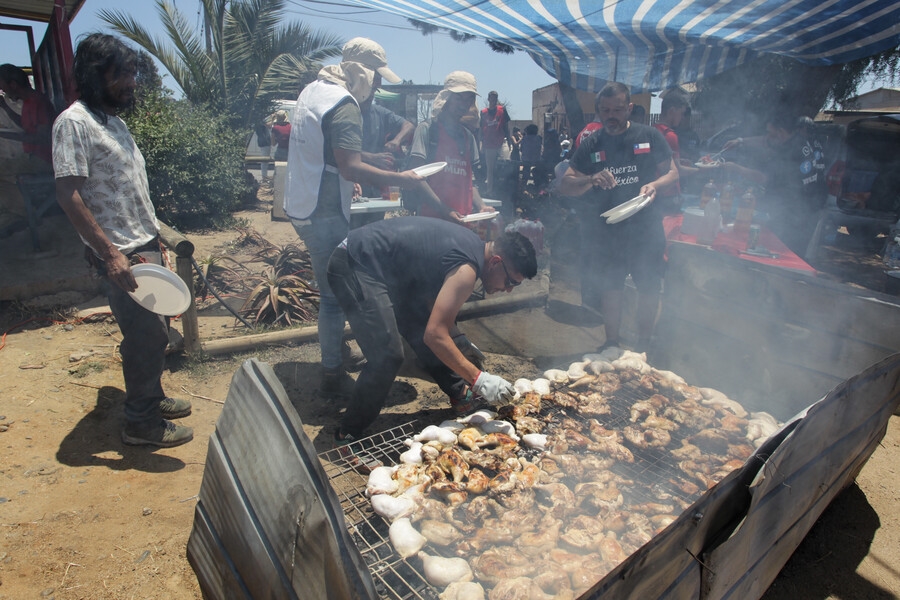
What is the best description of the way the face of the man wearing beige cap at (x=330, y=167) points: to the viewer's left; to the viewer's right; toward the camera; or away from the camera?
to the viewer's right

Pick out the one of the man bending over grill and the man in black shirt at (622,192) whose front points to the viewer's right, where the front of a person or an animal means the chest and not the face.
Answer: the man bending over grill

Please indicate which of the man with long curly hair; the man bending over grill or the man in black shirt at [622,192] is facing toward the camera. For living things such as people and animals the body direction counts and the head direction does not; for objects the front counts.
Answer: the man in black shirt

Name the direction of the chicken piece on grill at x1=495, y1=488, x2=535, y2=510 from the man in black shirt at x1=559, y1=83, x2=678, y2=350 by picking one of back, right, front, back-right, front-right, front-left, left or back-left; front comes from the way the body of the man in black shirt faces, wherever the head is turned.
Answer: front

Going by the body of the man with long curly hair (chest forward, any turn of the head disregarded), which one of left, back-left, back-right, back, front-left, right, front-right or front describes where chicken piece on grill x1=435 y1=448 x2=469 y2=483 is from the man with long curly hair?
front-right

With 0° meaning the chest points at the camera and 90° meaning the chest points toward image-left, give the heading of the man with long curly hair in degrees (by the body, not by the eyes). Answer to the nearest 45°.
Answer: approximately 270°

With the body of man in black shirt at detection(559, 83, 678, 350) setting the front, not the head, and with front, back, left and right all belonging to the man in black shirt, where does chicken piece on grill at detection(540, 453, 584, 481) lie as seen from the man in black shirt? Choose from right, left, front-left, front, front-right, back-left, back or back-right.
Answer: front

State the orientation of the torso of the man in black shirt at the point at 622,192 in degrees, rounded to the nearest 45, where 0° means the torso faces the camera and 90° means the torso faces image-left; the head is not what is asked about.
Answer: approximately 0°

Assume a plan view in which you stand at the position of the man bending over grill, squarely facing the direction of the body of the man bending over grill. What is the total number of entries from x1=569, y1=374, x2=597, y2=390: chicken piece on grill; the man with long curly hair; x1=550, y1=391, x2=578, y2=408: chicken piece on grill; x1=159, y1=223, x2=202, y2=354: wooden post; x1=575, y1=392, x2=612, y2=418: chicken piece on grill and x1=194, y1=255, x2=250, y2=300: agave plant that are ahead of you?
3

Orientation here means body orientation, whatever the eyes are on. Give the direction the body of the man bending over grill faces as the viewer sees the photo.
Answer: to the viewer's right

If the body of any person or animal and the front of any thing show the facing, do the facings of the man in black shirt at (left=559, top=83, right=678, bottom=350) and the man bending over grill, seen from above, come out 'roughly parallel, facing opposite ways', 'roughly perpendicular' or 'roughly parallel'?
roughly perpendicular

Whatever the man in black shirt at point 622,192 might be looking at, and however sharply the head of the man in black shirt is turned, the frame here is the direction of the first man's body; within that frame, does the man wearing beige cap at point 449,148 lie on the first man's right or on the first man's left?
on the first man's right

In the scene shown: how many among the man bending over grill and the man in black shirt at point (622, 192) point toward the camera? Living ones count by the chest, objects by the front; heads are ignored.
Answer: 1

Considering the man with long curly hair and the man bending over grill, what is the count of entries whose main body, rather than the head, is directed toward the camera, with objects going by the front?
0

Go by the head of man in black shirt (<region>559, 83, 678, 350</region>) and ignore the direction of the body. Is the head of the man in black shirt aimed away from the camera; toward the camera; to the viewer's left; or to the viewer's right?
toward the camera

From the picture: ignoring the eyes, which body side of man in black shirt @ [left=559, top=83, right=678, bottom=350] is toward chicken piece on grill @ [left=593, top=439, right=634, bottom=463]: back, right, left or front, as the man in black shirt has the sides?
front

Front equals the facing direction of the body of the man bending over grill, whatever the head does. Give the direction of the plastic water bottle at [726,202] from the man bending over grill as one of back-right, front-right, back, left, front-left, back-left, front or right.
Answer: front-left
